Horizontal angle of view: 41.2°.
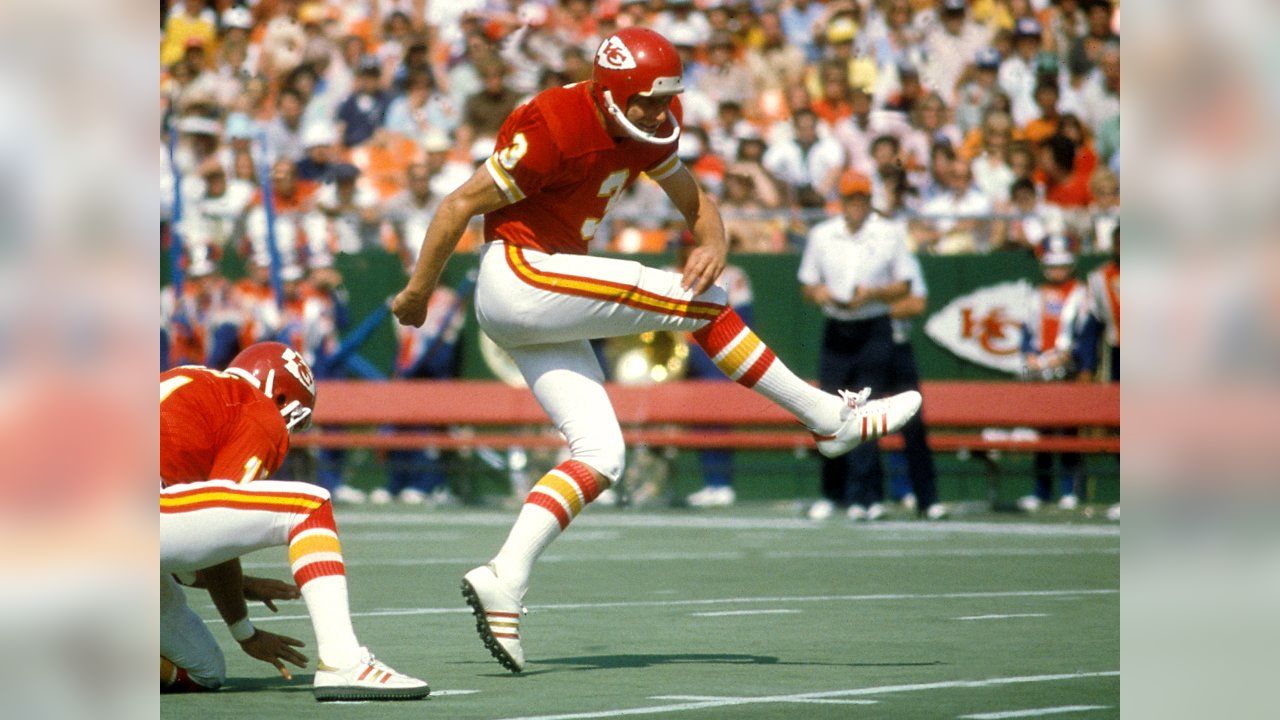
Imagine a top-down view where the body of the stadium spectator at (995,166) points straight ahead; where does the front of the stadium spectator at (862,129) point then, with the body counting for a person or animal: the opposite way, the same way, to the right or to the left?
the same way

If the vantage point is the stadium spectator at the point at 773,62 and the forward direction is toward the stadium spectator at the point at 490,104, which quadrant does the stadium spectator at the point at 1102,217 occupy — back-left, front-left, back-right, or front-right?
back-left

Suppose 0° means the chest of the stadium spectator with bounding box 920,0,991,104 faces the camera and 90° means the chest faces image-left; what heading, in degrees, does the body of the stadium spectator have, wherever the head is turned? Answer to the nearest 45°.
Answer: approximately 0°

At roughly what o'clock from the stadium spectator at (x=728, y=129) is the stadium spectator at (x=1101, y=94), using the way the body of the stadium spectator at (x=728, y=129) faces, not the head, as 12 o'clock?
the stadium spectator at (x=1101, y=94) is roughly at 9 o'clock from the stadium spectator at (x=728, y=129).

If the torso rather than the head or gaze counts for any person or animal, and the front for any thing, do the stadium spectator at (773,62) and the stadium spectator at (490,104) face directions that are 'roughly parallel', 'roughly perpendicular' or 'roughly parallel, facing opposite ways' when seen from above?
roughly parallel

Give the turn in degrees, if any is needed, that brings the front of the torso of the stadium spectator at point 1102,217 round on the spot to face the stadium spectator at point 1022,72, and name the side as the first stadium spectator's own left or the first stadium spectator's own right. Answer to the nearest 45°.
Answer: approximately 135° to the first stadium spectator's own right

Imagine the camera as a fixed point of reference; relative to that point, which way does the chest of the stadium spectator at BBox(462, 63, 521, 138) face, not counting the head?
toward the camera

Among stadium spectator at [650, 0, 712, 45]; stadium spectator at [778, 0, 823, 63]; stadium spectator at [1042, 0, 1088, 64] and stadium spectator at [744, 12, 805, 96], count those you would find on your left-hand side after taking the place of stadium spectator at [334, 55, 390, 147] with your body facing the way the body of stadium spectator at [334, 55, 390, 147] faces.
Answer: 4

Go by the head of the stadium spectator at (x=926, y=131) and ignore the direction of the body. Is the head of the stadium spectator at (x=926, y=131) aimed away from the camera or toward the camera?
toward the camera

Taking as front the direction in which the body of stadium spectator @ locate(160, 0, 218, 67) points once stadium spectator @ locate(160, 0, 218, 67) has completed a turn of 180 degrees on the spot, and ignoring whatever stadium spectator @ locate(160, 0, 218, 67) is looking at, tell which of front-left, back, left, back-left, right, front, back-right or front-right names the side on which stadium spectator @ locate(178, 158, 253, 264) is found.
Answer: back

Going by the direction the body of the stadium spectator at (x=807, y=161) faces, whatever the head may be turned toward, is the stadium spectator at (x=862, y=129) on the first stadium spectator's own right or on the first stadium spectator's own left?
on the first stadium spectator's own left

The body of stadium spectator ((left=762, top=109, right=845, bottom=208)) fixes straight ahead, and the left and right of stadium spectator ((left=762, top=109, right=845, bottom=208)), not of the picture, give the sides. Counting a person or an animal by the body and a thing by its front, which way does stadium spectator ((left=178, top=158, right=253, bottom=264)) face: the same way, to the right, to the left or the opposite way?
the same way

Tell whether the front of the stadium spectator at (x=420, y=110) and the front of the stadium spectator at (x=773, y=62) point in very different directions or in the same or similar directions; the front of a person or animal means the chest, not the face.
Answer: same or similar directions

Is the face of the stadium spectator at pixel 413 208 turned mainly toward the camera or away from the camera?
toward the camera

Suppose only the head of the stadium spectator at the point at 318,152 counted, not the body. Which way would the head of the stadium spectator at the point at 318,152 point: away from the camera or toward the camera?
toward the camera

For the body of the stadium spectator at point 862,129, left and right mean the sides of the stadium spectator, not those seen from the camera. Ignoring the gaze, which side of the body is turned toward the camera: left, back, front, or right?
front

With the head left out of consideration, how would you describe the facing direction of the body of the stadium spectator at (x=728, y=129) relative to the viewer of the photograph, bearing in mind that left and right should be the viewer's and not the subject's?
facing the viewer
